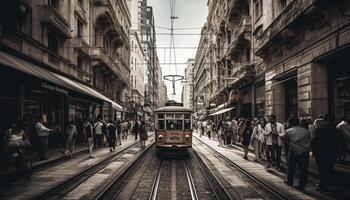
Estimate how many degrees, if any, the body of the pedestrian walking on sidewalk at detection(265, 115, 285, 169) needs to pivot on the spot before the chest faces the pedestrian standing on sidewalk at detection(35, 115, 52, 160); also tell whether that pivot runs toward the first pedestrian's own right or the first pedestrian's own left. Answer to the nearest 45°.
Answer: approximately 90° to the first pedestrian's own right

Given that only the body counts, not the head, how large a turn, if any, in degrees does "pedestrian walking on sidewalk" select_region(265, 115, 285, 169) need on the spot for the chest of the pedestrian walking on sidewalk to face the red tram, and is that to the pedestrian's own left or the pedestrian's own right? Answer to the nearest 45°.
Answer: approximately 135° to the pedestrian's own right

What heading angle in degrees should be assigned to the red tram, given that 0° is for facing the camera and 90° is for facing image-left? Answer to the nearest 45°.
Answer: approximately 0°

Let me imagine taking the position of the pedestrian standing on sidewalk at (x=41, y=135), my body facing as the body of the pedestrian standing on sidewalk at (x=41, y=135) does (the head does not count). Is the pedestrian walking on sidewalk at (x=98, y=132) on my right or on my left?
on my left

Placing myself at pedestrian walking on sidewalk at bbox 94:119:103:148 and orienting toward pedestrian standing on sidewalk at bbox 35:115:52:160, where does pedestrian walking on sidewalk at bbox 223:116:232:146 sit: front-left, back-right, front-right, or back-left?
back-left

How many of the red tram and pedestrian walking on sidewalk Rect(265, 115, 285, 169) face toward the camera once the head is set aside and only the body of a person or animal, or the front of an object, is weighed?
2

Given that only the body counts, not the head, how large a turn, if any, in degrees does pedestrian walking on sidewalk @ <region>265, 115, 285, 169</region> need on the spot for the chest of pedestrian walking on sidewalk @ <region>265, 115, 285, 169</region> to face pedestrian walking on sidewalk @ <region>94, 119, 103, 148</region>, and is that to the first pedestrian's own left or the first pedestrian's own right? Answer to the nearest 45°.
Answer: approximately 135° to the first pedestrian's own right

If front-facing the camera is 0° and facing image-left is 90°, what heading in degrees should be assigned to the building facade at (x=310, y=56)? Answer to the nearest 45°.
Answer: approximately 45°
